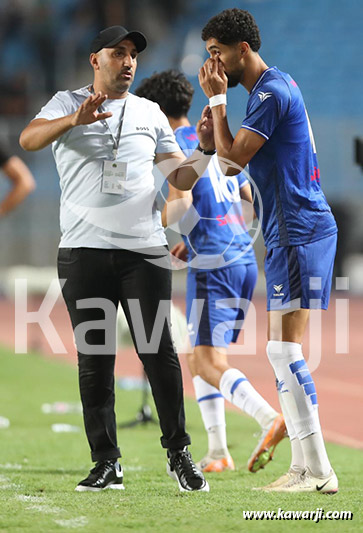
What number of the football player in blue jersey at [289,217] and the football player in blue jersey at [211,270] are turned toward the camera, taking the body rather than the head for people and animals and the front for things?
0

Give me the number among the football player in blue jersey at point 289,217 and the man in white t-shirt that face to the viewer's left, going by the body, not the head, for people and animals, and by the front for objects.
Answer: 1

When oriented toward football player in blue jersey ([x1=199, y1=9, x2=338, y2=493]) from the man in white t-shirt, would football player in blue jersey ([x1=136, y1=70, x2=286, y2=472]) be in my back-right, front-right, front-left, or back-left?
front-left

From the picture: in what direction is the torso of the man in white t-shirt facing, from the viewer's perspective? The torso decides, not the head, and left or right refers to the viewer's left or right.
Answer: facing the viewer

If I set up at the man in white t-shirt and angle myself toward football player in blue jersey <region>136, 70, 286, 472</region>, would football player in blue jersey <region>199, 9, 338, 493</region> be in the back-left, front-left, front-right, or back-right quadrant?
front-right

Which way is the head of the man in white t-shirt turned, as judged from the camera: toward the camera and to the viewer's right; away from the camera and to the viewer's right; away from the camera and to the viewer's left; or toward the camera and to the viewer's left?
toward the camera and to the viewer's right

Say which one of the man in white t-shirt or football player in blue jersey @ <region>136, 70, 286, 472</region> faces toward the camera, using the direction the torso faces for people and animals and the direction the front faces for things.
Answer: the man in white t-shirt

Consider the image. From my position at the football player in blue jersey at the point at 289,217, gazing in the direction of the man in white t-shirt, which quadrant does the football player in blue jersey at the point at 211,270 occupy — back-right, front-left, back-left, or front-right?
front-right

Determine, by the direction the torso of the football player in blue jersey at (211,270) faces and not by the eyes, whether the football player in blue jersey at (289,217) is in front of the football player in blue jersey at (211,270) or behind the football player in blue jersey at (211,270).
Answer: behind

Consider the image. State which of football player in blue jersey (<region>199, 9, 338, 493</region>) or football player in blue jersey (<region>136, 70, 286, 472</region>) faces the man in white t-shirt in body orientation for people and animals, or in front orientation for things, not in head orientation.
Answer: football player in blue jersey (<region>199, 9, 338, 493</region>)

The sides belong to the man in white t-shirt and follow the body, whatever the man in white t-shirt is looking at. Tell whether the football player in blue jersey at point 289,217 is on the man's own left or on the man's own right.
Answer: on the man's own left

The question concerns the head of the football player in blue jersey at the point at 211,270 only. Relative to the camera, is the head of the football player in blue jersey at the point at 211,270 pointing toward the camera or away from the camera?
away from the camera

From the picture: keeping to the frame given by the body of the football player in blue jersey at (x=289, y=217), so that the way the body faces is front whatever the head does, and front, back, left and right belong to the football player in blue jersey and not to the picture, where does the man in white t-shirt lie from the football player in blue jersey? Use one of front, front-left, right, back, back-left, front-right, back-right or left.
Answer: front

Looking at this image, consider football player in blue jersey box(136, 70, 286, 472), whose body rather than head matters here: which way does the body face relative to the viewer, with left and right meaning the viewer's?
facing away from the viewer and to the left of the viewer
